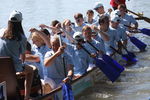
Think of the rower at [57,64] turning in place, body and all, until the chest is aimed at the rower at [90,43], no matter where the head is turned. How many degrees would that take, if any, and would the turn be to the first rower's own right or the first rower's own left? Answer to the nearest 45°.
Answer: approximately 180°

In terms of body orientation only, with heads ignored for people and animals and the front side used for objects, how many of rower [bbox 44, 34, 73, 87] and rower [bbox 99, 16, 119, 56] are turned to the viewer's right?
0

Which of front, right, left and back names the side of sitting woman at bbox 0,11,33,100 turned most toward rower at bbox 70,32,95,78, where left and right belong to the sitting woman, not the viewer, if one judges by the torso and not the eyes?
front

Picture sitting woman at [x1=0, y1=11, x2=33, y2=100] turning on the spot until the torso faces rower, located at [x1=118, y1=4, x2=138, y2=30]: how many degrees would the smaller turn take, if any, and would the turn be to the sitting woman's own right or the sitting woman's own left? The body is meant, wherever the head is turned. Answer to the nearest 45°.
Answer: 0° — they already face them

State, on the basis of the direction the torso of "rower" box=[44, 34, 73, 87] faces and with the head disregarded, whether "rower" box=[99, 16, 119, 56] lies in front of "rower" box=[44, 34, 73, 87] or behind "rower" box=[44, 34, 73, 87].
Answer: behind

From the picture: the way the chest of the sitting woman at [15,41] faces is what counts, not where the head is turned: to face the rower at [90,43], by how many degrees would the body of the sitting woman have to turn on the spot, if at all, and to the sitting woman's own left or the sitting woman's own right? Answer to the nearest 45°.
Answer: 0° — they already face them

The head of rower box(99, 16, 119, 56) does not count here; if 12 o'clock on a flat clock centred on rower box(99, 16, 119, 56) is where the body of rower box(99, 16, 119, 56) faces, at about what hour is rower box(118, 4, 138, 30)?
rower box(118, 4, 138, 30) is roughly at 5 o'clock from rower box(99, 16, 119, 56).
